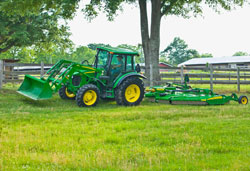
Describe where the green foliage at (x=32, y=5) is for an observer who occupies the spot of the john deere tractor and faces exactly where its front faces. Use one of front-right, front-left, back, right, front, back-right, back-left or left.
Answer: right

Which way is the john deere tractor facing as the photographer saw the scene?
facing the viewer and to the left of the viewer

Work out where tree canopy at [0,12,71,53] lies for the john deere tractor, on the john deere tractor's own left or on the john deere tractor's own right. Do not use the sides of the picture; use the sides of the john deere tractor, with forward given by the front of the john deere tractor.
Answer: on the john deere tractor's own right
